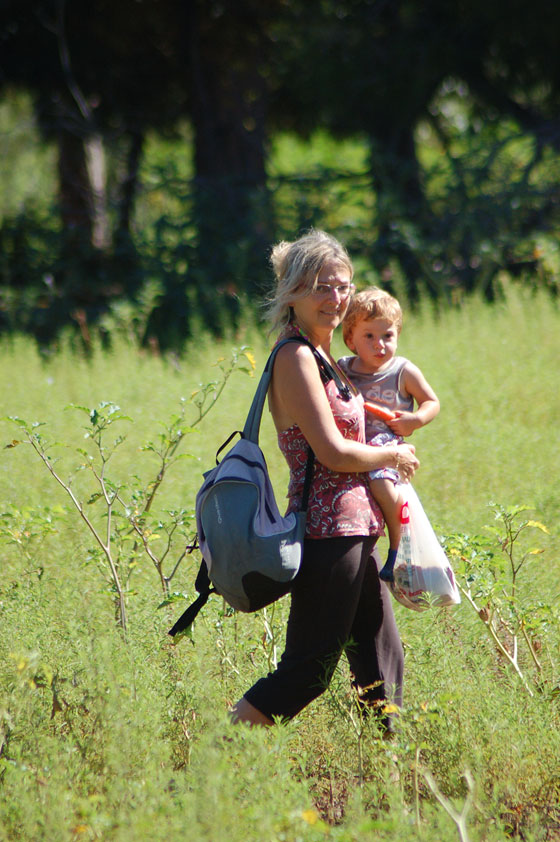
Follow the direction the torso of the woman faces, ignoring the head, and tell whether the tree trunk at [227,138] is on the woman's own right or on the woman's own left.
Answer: on the woman's own left

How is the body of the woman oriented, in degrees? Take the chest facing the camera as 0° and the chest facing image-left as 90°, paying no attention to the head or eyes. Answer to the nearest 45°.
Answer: approximately 270°

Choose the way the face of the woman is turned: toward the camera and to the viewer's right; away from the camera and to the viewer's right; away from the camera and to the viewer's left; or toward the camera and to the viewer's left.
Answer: toward the camera and to the viewer's right
